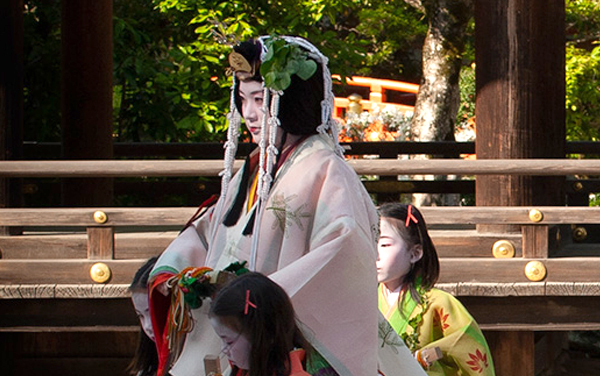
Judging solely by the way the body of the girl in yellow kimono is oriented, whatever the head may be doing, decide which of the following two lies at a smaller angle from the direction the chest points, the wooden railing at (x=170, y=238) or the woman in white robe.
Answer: the woman in white robe

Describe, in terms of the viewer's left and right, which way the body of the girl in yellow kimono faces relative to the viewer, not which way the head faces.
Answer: facing the viewer and to the left of the viewer

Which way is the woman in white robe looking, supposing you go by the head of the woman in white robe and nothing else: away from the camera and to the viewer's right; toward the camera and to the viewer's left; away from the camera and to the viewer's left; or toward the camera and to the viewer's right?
toward the camera and to the viewer's left

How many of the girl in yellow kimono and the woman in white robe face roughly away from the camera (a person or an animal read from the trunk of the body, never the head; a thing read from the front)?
0

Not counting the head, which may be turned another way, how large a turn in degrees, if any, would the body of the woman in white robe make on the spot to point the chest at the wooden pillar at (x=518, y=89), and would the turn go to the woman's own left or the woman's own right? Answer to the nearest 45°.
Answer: approximately 180°

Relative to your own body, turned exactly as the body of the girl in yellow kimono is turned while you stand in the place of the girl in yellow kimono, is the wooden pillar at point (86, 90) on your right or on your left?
on your right

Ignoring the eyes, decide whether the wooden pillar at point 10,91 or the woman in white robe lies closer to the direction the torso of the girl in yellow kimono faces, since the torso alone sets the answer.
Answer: the woman in white robe

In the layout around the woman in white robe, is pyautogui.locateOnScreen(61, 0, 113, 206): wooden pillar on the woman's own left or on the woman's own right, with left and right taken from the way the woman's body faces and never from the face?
on the woman's own right

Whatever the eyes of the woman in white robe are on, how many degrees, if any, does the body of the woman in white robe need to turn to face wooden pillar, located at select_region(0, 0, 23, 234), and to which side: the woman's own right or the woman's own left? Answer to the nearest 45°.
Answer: approximately 90° to the woman's own right

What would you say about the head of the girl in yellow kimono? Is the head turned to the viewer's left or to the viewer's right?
to the viewer's left

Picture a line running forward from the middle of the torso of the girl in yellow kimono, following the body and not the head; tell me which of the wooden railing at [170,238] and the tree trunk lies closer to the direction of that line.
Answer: the wooden railing
